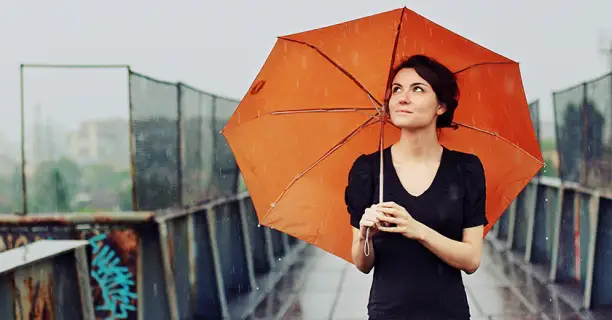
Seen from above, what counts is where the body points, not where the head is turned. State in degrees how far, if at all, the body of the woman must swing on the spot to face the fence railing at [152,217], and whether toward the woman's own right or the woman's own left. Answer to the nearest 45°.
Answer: approximately 135° to the woman's own right

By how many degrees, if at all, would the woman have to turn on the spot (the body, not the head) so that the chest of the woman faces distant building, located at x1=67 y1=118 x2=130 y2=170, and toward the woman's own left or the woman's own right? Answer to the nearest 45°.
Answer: approximately 135° to the woman's own right

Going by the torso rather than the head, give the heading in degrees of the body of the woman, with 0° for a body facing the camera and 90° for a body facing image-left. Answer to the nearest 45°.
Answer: approximately 0°
